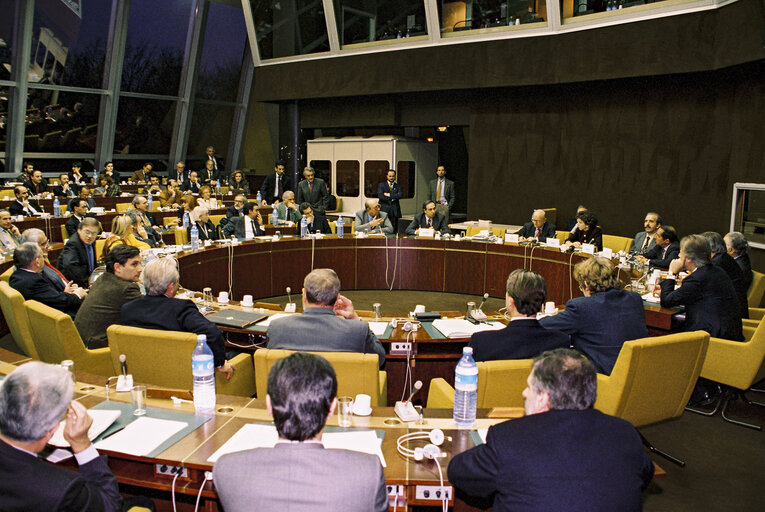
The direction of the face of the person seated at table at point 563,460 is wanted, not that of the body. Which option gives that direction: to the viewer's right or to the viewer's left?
to the viewer's left

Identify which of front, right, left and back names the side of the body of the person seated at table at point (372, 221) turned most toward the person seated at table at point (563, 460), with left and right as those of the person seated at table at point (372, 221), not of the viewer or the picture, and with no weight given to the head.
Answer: front

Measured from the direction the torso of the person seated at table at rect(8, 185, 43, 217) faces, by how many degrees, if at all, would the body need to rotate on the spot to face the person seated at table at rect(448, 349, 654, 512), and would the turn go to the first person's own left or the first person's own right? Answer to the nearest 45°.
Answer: approximately 45° to the first person's own right

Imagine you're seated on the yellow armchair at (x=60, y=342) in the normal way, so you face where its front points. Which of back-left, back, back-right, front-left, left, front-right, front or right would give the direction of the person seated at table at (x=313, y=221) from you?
front

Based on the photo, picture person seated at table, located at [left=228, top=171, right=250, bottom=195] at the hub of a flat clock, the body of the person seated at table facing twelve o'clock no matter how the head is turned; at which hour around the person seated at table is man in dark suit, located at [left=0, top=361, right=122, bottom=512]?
The man in dark suit is roughly at 12 o'clock from the person seated at table.

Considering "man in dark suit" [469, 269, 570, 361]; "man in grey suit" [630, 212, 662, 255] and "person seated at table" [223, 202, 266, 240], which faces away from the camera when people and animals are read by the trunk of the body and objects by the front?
the man in dark suit

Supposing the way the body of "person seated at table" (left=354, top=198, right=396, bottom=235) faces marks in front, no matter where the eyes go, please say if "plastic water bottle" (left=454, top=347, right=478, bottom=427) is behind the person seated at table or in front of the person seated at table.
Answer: in front

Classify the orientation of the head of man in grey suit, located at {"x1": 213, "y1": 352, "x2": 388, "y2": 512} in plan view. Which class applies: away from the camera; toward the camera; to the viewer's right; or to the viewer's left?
away from the camera

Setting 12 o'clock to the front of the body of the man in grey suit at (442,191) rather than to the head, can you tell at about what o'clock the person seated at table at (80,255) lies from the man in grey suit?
The person seated at table is roughly at 1 o'clock from the man in grey suit.

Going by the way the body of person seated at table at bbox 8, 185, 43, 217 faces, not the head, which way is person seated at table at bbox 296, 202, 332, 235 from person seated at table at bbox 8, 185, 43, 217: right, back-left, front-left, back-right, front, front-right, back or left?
front

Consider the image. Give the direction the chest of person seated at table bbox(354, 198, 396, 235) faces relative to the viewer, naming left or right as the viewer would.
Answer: facing the viewer

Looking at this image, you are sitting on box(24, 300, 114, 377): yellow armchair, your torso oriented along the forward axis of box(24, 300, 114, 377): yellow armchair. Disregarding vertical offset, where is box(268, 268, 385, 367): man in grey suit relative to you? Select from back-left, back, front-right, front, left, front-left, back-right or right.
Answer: right

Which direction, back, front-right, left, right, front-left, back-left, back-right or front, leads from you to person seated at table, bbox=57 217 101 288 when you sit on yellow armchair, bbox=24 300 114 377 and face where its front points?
front-left

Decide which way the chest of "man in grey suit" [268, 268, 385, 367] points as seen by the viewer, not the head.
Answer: away from the camera

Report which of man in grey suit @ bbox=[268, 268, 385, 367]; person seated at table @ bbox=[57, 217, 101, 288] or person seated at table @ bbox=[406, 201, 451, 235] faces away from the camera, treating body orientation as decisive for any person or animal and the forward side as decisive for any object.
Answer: the man in grey suit

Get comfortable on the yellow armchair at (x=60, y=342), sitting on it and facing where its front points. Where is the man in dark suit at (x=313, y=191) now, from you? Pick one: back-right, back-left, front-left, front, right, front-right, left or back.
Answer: front

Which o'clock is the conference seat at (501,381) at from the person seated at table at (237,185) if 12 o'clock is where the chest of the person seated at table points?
The conference seat is roughly at 12 o'clock from the person seated at table.

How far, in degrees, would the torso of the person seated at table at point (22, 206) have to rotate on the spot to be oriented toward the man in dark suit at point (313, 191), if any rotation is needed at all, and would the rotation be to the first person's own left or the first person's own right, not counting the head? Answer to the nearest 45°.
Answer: approximately 45° to the first person's own left

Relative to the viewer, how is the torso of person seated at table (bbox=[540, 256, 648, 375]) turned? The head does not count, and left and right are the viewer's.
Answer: facing away from the viewer and to the left of the viewer

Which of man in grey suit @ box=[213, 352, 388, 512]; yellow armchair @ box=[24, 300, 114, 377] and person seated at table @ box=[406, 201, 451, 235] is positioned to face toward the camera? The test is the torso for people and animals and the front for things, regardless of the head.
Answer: the person seated at table

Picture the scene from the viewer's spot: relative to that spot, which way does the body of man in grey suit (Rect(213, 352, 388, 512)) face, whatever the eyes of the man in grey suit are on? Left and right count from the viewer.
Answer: facing away from the viewer
